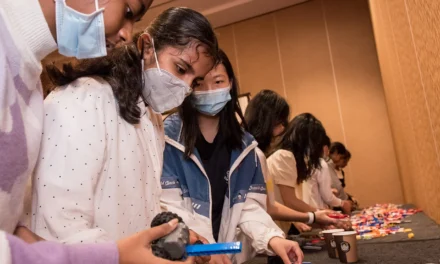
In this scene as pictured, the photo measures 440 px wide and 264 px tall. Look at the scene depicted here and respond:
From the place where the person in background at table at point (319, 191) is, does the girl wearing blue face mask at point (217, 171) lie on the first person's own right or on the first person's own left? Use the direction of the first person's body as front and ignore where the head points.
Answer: on the first person's own right

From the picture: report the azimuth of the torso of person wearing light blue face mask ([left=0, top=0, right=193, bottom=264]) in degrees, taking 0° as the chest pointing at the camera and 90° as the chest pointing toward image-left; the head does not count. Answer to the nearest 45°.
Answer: approximately 270°

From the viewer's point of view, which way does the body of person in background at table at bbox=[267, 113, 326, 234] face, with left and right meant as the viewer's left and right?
facing to the right of the viewer

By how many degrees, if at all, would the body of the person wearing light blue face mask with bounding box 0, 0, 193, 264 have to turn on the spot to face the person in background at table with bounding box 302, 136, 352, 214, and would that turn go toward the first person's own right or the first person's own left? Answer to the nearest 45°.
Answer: approximately 45° to the first person's own left

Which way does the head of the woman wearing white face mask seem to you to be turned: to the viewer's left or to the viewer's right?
to the viewer's right

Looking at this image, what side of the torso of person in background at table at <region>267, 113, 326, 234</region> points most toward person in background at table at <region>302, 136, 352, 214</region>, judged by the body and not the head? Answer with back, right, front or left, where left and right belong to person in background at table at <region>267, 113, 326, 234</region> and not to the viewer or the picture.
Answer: left

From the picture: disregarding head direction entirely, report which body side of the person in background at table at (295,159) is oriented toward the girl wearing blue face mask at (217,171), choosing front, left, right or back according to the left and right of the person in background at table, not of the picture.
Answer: right
